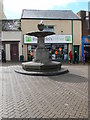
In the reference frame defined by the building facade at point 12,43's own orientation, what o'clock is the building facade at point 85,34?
the building facade at point 85,34 is roughly at 9 o'clock from the building facade at point 12,43.

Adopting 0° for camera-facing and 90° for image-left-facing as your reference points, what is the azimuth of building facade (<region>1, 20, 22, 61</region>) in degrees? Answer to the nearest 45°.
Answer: approximately 0°

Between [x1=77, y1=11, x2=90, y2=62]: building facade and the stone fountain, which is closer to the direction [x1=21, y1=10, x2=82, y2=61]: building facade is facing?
the stone fountain

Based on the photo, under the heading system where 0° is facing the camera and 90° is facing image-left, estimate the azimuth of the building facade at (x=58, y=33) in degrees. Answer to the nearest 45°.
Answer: approximately 0°

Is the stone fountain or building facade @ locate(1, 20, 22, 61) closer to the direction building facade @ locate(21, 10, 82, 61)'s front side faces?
the stone fountain

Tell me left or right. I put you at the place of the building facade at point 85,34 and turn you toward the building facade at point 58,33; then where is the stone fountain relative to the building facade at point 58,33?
left

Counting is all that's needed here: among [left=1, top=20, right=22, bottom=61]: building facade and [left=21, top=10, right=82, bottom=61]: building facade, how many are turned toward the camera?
2

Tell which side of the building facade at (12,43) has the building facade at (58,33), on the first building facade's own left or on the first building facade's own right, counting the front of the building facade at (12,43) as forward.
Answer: on the first building facade's own left
